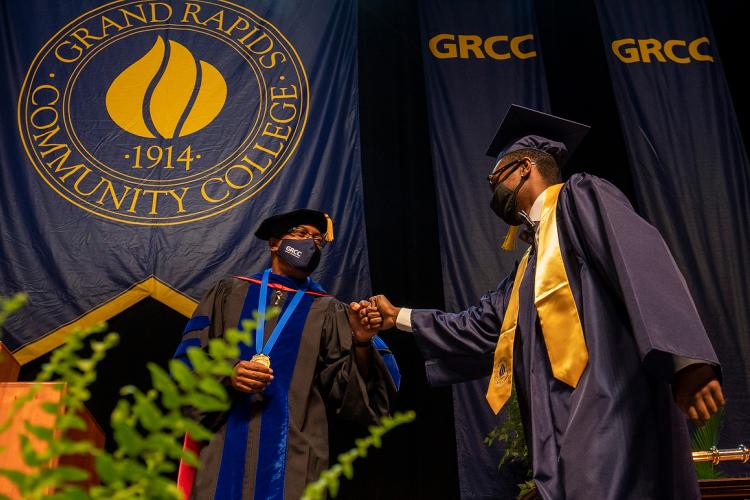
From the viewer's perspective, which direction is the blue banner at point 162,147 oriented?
toward the camera

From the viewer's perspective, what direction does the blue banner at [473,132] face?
toward the camera

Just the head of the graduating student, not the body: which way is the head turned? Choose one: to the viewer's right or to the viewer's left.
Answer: to the viewer's left

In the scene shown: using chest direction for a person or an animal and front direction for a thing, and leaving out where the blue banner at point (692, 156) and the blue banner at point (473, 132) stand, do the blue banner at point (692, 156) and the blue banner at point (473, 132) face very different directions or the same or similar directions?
same or similar directions

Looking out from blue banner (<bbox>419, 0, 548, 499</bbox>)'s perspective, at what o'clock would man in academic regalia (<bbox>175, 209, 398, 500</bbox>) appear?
The man in academic regalia is roughly at 1 o'clock from the blue banner.

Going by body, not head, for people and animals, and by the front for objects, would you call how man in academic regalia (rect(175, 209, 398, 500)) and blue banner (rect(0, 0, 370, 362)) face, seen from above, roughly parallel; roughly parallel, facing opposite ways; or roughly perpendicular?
roughly parallel

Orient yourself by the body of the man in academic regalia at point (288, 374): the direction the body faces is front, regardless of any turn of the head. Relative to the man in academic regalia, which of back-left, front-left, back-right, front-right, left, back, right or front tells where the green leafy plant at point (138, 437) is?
front

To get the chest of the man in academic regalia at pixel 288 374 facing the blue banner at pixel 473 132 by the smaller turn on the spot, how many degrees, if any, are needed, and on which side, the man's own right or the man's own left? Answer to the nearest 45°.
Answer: approximately 135° to the man's own left

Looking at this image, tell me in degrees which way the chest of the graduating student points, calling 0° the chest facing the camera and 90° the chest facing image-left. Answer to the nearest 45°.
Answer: approximately 45°

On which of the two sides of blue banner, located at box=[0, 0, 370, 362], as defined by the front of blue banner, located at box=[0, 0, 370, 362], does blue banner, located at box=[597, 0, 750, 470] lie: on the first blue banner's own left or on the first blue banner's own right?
on the first blue banner's own left

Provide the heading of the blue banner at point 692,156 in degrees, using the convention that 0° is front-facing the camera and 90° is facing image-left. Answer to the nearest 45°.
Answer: approximately 0°

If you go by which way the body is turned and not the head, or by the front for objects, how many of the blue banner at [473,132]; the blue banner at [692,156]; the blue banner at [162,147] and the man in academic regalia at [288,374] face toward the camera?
4
